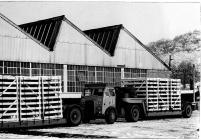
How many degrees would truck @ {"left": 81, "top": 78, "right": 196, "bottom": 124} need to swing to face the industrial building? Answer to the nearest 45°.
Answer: approximately 90° to its right

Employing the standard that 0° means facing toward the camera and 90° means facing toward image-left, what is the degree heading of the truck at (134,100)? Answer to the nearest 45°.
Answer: approximately 45°

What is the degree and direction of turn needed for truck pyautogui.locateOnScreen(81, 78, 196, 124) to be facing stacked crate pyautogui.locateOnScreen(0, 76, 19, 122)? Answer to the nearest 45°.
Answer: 0° — it already faces it

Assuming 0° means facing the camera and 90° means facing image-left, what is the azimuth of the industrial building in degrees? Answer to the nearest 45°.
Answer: approximately 315°

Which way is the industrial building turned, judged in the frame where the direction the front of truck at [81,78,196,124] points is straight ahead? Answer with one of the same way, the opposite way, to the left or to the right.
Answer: to the left
